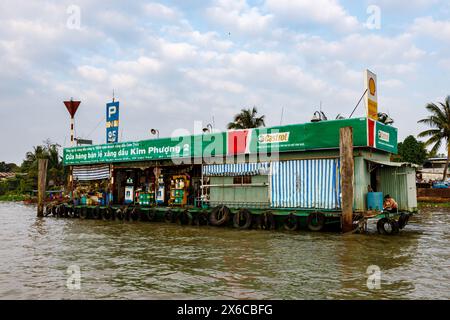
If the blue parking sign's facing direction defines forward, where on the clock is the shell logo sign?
The shell logo sign is roughly at 9 o'clock from the blue parking sign.

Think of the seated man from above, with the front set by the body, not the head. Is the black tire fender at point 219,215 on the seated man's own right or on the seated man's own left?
on the seated man's own right

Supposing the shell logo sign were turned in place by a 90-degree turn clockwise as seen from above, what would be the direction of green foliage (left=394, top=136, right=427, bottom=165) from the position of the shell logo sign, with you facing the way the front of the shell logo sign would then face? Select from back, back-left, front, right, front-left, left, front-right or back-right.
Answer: back-right

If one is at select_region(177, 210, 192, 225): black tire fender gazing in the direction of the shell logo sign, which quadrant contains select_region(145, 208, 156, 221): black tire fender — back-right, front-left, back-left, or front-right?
back-left

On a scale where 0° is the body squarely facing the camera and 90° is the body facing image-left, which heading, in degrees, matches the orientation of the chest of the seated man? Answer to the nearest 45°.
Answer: approximately 45°

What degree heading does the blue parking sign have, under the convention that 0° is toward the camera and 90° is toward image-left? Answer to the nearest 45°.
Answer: approximately 45°

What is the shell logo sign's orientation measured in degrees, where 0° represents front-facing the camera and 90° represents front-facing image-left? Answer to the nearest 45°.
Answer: approximately 315°
